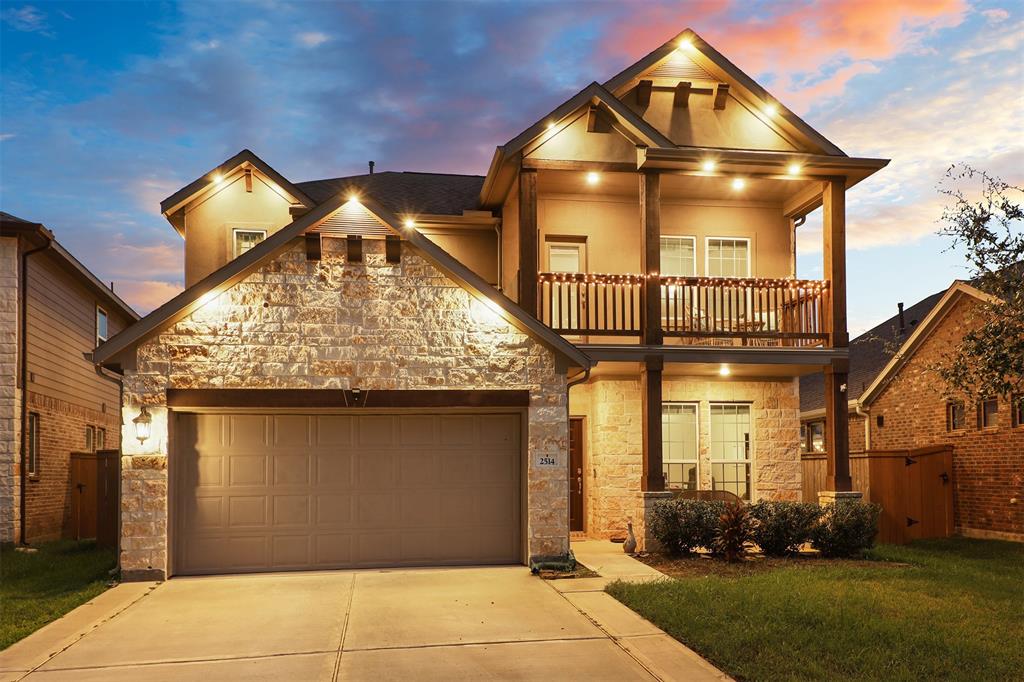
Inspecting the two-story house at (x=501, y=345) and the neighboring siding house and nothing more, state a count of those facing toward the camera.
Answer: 2

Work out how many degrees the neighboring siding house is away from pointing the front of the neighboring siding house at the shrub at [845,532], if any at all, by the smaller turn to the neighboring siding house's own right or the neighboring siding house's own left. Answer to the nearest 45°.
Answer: approximately 45° to the neighboring siding house's own left

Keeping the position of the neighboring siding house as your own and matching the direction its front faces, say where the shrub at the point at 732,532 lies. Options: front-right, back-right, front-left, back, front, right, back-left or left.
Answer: front-left

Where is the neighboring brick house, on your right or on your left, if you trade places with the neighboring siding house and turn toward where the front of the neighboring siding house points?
on your left

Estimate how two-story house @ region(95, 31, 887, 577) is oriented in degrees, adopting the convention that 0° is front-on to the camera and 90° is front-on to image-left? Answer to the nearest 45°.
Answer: approximately 0°

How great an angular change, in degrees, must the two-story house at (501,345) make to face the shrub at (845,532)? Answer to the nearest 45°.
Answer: approximately 90° to its left

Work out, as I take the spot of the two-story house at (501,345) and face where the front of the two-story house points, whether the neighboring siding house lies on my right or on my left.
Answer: on my right
